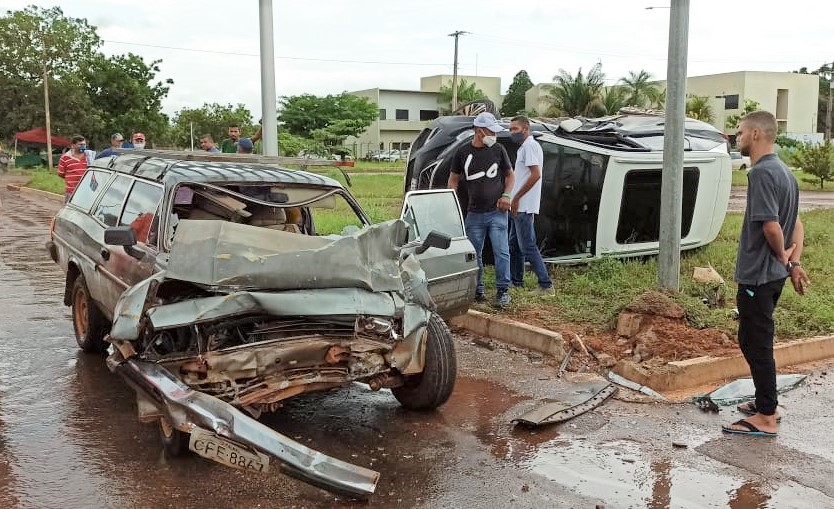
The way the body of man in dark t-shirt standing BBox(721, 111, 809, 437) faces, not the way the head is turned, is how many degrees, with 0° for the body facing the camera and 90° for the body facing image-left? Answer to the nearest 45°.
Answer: approximately 90°

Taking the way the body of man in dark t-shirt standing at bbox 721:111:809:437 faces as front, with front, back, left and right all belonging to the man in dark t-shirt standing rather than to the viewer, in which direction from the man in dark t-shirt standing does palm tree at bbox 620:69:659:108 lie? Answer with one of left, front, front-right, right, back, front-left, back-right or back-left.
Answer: right

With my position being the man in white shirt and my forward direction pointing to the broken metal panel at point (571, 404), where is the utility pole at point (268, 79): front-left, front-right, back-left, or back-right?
back-right

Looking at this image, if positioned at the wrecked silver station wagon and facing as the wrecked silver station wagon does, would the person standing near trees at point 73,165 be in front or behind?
behind

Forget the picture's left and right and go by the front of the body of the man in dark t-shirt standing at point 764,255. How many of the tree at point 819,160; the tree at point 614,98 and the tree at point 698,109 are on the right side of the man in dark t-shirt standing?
3

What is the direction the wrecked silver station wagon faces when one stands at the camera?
facing the viewer and to the right of the viewer

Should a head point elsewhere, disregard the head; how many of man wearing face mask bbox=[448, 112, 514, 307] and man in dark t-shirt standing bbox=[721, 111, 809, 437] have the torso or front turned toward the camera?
1

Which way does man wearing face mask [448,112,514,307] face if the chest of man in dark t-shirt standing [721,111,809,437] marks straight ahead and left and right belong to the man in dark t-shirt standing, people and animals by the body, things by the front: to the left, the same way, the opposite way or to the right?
to the left

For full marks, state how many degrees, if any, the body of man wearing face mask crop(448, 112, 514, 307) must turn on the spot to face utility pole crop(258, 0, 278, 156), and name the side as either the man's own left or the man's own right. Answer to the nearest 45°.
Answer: approximately 135° to the man's own right

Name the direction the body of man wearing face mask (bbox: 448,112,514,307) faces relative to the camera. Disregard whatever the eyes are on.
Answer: toward the camera

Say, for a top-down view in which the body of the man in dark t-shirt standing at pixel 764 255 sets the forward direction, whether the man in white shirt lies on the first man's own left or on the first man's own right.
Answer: on the first man's own right

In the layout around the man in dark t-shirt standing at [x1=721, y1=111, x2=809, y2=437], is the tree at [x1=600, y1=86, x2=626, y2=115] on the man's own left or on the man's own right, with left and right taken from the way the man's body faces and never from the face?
on the man's own right

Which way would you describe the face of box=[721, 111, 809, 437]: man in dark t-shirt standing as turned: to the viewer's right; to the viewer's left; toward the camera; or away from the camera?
to the viewer's left

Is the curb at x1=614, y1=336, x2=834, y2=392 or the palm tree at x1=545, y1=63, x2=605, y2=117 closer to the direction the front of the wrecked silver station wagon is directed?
the curb
